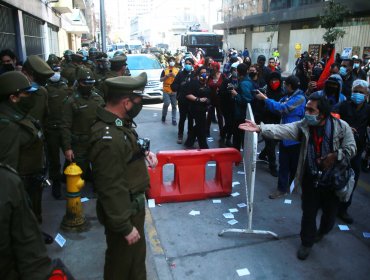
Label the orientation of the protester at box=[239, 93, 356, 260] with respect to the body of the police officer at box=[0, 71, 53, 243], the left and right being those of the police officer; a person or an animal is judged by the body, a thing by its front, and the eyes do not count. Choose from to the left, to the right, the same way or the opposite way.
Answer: the opposite way

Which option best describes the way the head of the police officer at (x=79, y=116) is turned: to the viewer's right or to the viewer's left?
to the viewer's right

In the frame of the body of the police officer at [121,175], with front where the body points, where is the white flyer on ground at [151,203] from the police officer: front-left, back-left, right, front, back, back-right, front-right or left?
left

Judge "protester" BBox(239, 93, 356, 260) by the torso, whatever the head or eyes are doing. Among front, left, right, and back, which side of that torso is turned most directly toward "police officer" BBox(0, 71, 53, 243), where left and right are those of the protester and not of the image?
front

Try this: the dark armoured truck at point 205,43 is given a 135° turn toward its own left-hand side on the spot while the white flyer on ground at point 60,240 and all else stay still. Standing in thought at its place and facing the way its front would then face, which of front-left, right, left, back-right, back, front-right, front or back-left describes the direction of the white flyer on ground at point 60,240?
right

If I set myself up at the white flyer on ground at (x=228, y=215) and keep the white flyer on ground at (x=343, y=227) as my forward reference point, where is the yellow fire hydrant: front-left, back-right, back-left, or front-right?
back-right

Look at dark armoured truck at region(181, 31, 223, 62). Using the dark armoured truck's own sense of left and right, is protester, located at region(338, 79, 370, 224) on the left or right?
on its left

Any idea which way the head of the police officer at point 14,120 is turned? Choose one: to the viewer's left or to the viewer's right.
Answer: to the viewer's right

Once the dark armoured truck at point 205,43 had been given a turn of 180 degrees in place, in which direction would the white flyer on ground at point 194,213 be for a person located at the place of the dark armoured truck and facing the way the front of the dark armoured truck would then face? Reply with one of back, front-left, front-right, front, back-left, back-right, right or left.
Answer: back-right

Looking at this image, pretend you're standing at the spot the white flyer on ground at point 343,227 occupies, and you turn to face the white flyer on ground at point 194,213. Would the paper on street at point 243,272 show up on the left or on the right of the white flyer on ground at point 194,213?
left

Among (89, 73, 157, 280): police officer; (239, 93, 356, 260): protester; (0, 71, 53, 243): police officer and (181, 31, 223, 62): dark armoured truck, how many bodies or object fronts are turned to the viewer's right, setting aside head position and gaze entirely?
2

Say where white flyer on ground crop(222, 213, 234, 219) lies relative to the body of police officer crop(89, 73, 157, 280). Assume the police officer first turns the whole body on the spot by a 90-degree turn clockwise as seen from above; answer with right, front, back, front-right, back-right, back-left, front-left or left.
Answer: back-left

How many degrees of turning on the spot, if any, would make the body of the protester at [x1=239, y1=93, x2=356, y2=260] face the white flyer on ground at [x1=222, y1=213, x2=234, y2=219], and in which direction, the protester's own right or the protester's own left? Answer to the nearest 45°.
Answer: approximately 90° to the protester's own right

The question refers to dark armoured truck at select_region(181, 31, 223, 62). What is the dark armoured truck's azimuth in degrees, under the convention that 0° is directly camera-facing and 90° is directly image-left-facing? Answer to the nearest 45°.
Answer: approximately 45°

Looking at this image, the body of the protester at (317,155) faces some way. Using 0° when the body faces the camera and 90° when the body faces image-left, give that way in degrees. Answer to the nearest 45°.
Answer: approximately 45°

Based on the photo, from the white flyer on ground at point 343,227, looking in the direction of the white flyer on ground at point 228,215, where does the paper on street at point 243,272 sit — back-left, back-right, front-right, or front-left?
front-left
